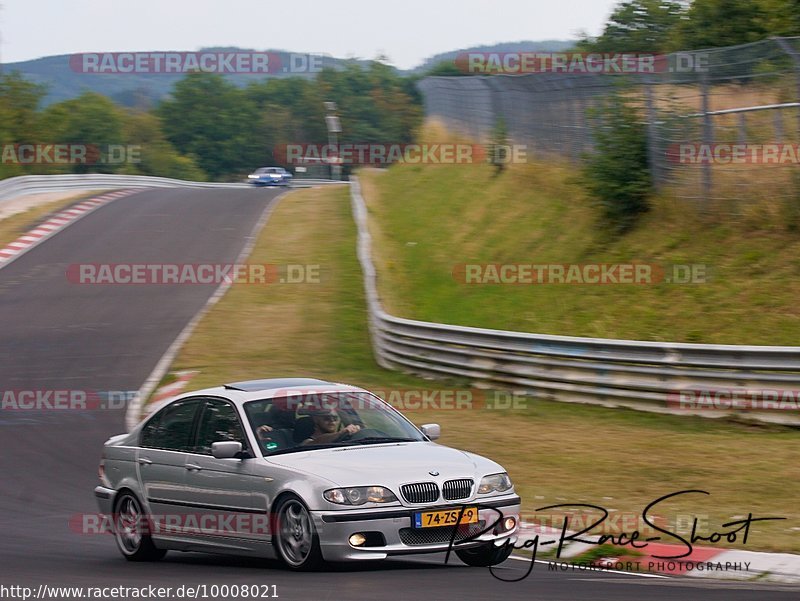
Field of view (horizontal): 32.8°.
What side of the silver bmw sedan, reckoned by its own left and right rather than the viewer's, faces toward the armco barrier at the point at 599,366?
left

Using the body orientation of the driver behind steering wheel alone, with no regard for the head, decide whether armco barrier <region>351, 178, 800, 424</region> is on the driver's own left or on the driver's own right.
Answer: on the driver's own left

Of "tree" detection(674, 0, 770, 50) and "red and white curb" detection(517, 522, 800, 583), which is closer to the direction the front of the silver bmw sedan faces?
the red and white curb

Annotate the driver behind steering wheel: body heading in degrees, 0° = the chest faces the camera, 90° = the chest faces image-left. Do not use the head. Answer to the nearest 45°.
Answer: approximately 315°

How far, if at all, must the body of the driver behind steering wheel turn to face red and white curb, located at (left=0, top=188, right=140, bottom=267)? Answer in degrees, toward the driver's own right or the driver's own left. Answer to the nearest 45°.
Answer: approximately 135° to the driver's own left

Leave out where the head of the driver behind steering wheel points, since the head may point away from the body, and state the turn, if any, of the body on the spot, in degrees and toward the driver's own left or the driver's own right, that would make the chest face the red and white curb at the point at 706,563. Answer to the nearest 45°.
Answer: approximately 45° to the driver's own left

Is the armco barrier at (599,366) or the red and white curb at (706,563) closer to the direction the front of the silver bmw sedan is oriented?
the red and white curb

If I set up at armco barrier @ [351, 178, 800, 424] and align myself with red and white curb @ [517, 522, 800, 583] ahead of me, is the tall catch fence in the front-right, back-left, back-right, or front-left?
back-left

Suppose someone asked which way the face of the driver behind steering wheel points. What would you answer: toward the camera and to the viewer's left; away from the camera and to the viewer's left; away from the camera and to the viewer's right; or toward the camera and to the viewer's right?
toward the camera and to the viewer's right

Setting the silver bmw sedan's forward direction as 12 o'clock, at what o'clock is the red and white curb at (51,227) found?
The red and white curb is roughly at 7 o'clock from the silver bmw sedan.

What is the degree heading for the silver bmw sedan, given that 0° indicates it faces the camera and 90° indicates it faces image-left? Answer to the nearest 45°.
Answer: approximately 315°
